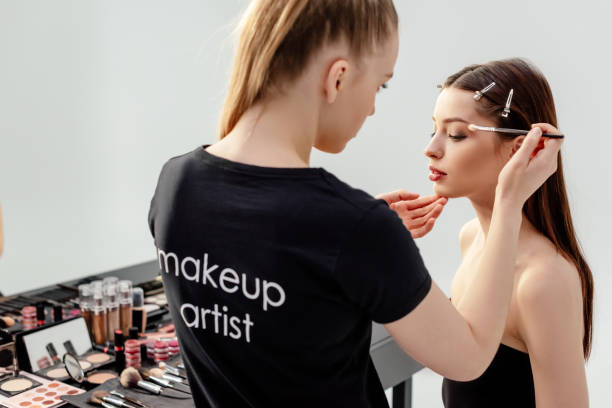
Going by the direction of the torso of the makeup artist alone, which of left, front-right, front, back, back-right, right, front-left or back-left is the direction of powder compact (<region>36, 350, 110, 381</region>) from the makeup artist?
left

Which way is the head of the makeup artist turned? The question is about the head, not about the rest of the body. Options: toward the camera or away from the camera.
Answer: away from the camera

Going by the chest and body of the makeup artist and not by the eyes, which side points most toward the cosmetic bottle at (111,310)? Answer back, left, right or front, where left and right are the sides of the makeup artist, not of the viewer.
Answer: left

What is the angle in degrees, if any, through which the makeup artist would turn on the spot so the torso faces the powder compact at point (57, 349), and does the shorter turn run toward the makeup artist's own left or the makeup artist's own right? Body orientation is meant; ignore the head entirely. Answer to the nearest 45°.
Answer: approximately 90° to the makeup artist's own left

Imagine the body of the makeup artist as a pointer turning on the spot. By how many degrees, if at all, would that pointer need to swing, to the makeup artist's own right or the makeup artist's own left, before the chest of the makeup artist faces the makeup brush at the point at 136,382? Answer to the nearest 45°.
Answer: approximately 90° to the makeup artist's own left

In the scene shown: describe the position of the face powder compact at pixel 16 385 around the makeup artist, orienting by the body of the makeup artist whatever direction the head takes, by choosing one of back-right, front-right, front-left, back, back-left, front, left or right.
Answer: left

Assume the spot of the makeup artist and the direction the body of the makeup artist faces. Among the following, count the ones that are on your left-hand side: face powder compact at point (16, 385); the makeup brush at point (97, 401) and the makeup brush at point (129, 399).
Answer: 3

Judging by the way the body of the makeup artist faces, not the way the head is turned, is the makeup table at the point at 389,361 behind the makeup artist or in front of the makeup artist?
in front

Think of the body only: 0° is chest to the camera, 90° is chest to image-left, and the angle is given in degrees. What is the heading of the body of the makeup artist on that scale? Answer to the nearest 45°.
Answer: approximately 225°

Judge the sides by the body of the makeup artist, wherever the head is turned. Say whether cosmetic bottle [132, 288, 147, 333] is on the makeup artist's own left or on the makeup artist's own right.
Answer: on the makeup artist's own left

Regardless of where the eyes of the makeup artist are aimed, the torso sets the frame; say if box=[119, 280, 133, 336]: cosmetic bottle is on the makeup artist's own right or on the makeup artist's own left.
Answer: on the makeup artist's own left

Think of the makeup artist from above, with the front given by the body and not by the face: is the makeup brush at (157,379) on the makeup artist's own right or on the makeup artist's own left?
on the makeup artist's own left
